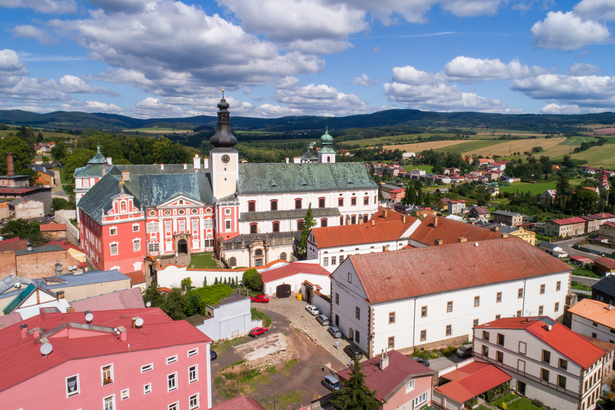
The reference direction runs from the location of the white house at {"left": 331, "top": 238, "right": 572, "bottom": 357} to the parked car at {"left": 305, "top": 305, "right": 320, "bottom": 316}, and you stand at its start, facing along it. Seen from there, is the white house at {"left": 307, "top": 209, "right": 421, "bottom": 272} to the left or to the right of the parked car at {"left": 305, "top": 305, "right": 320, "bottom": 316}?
right

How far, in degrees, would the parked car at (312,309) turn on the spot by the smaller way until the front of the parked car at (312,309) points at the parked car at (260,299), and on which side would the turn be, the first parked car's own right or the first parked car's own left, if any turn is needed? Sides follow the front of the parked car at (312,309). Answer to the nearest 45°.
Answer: approximately 180°

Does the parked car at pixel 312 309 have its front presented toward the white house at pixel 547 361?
yes

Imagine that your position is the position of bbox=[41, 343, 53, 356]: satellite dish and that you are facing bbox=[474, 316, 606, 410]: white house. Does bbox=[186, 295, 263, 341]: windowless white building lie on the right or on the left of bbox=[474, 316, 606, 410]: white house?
left

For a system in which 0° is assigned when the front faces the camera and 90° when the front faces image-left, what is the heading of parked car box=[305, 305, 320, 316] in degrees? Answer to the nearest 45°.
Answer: approximately 315°

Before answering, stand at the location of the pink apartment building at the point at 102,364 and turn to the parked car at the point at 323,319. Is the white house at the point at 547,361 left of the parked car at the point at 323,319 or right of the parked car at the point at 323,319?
right

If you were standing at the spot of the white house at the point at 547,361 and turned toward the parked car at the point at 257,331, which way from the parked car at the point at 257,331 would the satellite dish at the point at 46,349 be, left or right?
left

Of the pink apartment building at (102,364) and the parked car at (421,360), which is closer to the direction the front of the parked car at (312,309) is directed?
the parked car
